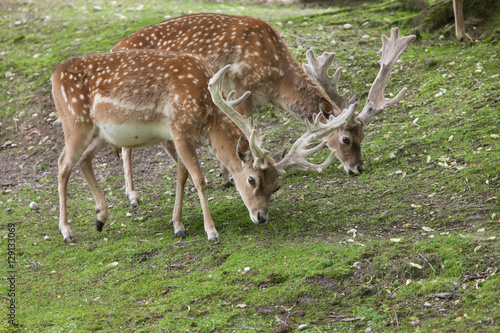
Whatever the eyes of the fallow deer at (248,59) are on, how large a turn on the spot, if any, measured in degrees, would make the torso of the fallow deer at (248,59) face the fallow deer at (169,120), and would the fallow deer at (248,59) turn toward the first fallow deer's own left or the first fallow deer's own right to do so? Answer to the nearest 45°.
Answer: approximately 135° to the first fallow deer's own right

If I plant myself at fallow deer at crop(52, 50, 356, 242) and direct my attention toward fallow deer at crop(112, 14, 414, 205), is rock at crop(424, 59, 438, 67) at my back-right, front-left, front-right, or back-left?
front-right

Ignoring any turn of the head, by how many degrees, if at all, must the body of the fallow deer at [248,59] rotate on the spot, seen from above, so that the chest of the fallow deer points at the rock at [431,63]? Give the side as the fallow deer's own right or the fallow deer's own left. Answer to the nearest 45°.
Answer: approximately 45° to the fallow deer's own left

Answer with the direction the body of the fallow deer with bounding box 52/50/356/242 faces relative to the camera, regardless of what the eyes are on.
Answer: to the viewer's right

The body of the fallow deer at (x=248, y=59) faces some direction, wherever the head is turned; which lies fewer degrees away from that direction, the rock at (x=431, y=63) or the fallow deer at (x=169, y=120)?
the rock

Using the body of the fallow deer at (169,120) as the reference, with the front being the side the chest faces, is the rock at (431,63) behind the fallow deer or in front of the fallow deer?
in front

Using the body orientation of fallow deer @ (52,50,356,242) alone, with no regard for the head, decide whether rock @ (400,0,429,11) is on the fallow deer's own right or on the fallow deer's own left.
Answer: on the fallow deer's own left

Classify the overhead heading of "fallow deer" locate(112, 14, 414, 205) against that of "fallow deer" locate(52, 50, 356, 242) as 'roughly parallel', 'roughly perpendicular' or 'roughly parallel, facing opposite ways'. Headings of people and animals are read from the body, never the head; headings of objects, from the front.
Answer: roughly parallel

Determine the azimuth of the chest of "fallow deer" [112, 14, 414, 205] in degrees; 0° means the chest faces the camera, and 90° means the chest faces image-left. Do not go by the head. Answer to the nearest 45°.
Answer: approximately 270°

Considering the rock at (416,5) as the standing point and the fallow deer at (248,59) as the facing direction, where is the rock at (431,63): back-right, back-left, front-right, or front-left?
front-left

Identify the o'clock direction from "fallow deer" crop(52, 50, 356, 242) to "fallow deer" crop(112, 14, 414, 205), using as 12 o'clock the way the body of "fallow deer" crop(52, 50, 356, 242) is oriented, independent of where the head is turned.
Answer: "fallow deer" crop(112, 14, 414, 205) is roughly at 10 o'clock from "fallow deer" crop(52, 50, 356, 242).
